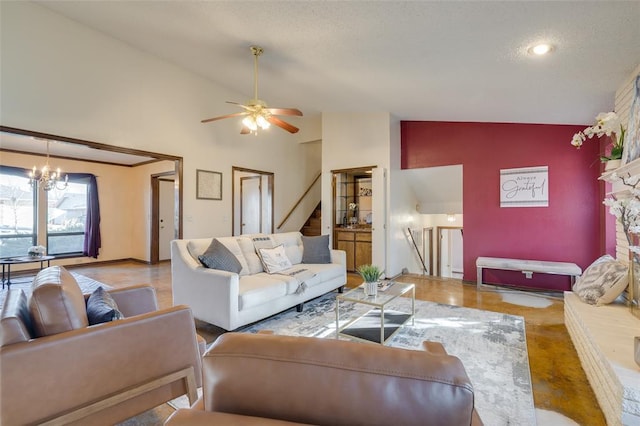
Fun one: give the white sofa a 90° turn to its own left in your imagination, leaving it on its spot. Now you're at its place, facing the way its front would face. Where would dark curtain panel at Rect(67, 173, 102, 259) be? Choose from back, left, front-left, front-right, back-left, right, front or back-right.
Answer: left

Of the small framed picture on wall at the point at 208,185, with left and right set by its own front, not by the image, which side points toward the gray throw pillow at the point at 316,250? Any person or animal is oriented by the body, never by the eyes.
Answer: front

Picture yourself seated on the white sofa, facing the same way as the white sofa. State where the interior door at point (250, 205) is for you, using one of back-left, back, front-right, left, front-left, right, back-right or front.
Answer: back-left

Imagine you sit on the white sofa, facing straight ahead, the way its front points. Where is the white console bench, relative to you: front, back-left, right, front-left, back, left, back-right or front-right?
front-left

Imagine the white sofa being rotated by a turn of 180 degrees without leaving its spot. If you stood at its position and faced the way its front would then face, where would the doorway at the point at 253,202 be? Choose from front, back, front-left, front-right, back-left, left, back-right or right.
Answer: front-right

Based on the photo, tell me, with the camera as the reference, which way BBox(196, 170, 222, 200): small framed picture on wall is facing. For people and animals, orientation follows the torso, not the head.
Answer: facing the viewer and to the right of the viewer

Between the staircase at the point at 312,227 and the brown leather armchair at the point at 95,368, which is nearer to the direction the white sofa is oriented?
the brown leather armchair

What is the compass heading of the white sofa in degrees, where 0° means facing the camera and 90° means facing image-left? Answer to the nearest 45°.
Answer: approximately 315°

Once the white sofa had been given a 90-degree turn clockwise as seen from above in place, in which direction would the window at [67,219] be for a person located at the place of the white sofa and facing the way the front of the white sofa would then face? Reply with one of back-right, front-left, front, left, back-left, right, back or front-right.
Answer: right

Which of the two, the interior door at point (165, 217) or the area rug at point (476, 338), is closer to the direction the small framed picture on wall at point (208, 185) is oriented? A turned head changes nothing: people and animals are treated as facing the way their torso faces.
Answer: the area rug

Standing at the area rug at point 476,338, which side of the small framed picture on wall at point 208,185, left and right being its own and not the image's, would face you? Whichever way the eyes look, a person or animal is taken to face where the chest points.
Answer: front
